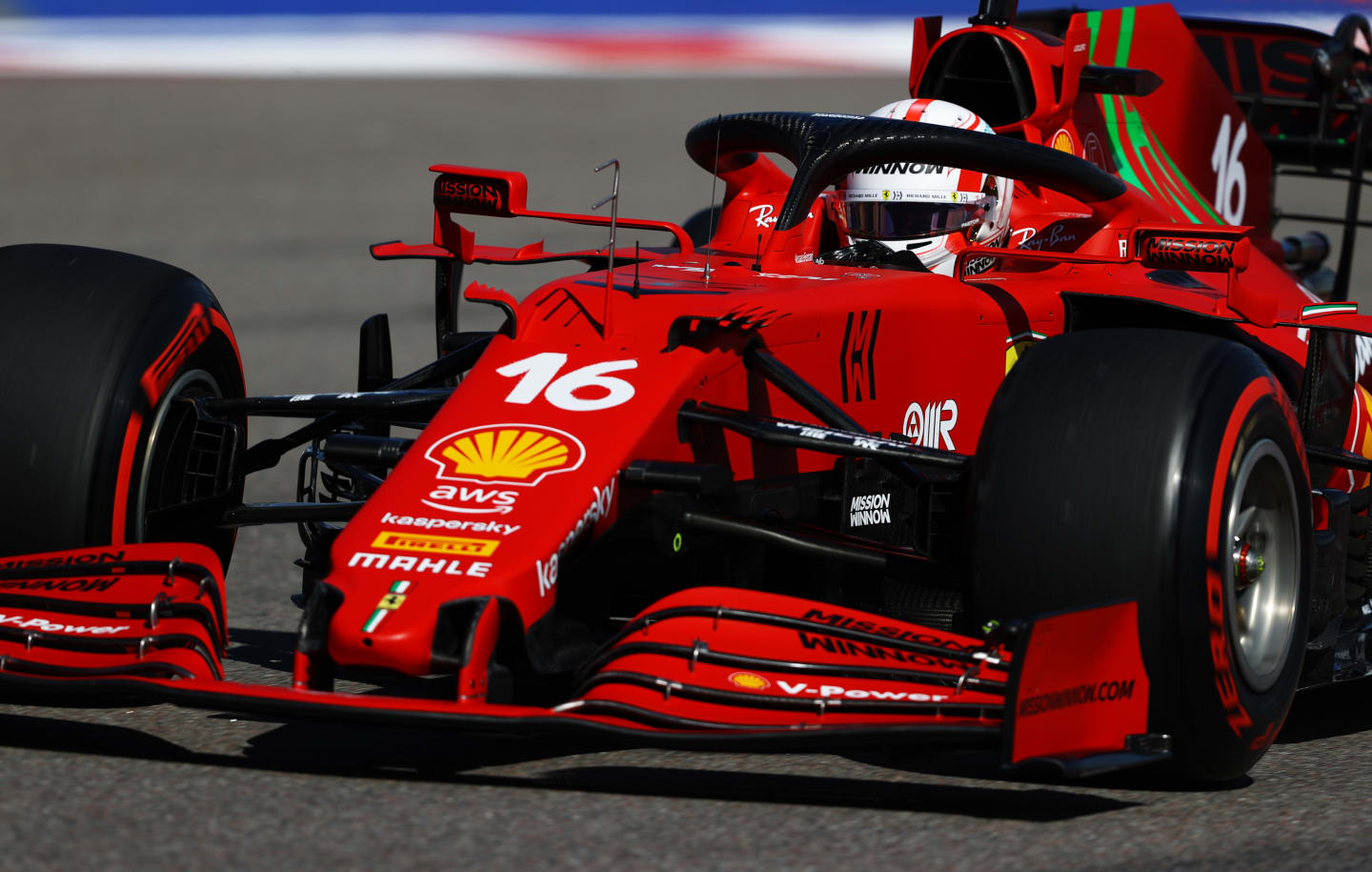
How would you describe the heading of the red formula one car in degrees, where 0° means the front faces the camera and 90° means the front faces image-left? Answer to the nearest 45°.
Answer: approximately 45°
